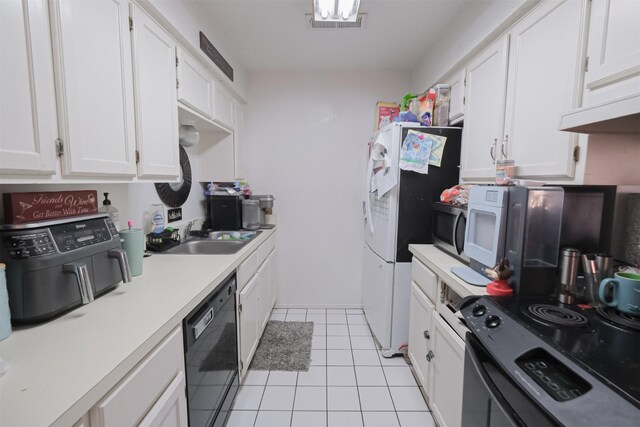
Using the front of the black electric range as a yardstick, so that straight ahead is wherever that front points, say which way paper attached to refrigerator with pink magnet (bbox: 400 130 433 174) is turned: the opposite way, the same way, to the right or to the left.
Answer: to the left

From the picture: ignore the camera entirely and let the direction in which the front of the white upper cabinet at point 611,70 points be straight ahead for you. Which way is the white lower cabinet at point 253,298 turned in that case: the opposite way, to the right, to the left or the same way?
the opposite way

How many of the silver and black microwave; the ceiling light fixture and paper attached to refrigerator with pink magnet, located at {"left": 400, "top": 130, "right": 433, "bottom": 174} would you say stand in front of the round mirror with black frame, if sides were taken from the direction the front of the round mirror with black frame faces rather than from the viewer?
3

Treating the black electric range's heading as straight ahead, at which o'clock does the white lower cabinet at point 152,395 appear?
The white lower cabinet is roughly at 12 o'clock from the black electric range.

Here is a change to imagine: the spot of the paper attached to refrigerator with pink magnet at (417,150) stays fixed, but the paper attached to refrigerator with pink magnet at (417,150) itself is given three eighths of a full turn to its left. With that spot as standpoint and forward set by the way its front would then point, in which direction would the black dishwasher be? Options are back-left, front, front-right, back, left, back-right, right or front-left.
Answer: back

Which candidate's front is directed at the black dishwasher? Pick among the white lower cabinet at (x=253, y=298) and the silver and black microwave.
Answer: the silver and black microwave

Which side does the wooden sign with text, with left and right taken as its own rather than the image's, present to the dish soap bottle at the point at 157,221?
left

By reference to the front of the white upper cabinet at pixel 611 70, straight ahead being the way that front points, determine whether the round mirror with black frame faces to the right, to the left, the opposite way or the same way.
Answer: the opposite way

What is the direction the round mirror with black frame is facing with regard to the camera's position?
facing the viewer and to the right of the viewer

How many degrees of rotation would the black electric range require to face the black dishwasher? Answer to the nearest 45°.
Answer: approximately 45° to its right

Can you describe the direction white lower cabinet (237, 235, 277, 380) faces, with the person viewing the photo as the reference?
facing to the right of the viewer

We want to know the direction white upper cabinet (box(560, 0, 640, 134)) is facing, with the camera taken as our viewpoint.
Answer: facing the viewer and to the left of the viewer

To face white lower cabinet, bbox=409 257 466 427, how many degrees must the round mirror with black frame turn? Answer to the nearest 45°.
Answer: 0° — it already faces it

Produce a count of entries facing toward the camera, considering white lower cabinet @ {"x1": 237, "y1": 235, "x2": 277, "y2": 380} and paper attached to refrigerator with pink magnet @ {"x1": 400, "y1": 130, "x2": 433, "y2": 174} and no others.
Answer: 1

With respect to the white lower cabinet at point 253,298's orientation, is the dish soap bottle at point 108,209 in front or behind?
behind

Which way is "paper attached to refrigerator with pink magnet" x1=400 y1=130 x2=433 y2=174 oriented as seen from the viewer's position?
toward the camera
